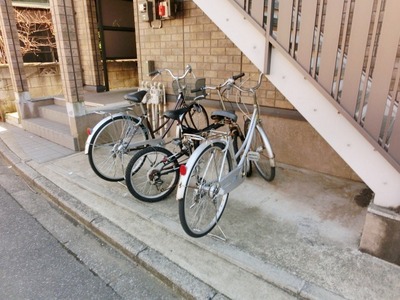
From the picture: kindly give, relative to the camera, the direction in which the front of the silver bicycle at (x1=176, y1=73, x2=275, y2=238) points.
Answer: facing away from the viewer and to the right of the viewer

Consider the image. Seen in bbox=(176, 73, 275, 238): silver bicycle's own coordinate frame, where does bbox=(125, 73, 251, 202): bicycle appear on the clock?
The bicycle is roughly at 9 o'clock from the silver bicycle.

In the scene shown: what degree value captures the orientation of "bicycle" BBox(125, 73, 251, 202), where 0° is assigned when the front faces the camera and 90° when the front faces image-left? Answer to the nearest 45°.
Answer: approximately 225°

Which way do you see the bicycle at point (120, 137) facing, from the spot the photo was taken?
facing away from the viewer and to the right of the viewer

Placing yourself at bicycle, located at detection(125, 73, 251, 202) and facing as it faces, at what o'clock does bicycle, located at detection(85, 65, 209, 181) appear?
bicycle, located at detection(85, 65, 209, 181) is roughly at 9 o'clock from bicycle, located at detection(125, 73, 251, 202).

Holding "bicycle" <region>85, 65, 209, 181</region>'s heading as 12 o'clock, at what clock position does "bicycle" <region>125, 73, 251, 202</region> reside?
"bicycle" <region>125, 73, 251, 202</region> is roughly at 3 o'clock from "bicycle" <region>85, 65, 209, 181</region>.
